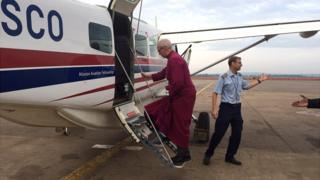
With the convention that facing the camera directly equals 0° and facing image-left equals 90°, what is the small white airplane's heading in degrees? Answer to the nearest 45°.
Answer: approximately 225°
